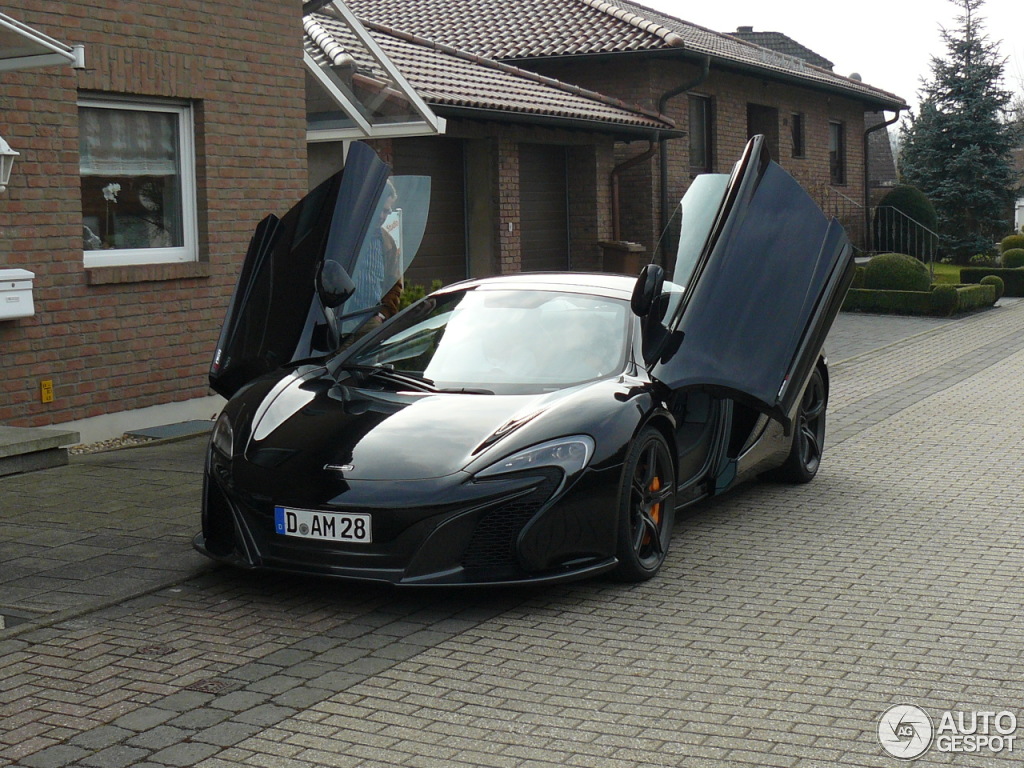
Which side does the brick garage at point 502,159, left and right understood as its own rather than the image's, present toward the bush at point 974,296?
left

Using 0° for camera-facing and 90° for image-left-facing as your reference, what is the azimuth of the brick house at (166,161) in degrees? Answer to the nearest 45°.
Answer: approximately 315°

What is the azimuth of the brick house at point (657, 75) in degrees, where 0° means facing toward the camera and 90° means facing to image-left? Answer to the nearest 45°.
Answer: approximately 315°

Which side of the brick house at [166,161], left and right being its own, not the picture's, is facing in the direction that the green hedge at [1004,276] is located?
left

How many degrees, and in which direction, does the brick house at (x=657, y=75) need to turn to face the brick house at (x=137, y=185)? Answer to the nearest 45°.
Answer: approximately 45° to its right

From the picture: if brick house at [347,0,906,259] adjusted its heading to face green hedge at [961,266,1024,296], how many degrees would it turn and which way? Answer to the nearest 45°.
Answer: approximately 90° to its left

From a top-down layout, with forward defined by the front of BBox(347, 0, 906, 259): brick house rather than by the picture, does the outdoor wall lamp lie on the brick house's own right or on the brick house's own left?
on the brick house's own right

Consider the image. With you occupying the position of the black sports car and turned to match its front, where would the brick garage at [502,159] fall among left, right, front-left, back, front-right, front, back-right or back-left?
back-right

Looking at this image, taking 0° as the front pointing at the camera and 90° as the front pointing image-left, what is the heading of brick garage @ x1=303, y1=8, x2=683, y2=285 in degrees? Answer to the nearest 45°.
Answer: approximately 315°
